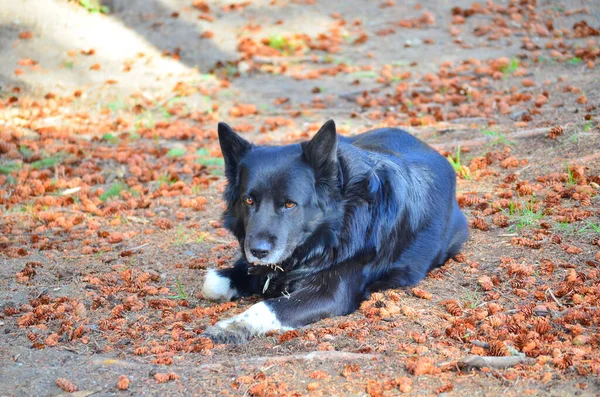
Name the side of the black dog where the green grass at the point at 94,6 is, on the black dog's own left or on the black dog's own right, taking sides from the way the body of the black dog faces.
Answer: on the black dog's own right

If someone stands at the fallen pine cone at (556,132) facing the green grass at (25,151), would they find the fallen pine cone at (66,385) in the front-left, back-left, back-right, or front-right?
front-left

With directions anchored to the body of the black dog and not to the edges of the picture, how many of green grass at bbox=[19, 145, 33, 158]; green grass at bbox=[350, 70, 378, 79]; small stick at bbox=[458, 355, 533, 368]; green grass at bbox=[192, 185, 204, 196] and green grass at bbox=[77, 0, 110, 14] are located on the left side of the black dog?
1

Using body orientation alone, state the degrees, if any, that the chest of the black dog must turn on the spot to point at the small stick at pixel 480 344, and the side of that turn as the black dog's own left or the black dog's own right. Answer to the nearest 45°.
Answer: approximately 90° to the black dog's own left

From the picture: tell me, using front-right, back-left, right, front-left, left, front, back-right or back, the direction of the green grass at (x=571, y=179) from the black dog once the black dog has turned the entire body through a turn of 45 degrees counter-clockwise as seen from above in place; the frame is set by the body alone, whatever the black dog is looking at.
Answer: back-left

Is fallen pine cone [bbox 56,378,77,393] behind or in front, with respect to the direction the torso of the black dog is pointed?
in front

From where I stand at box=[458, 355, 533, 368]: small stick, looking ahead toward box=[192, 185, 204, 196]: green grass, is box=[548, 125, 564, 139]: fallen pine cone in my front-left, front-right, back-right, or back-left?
front-right

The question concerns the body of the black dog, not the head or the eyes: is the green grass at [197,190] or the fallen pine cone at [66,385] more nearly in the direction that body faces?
the fallen pine cone

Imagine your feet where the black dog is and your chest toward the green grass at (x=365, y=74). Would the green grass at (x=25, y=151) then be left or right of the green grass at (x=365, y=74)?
left

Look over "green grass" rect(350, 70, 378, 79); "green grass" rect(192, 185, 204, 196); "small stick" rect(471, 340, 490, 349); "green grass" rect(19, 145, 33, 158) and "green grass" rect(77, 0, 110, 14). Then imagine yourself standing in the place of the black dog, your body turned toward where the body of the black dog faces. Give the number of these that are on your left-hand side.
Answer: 1

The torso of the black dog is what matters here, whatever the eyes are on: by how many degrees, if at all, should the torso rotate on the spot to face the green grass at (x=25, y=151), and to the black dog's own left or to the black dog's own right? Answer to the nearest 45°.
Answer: approximately 90° to the black dog's own right

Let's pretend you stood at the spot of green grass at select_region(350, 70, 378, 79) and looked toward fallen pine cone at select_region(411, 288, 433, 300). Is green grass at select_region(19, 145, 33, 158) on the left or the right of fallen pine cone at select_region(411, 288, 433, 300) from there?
right

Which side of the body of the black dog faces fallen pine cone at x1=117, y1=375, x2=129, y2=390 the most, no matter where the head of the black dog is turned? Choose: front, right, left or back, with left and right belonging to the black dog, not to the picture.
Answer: front

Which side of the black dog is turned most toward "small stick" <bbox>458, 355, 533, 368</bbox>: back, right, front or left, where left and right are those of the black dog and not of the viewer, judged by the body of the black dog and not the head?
left

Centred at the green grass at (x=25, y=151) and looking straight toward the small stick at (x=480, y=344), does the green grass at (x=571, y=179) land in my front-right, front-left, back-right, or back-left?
front-left

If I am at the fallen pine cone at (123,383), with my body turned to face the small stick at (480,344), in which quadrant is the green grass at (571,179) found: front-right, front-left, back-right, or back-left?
front-left

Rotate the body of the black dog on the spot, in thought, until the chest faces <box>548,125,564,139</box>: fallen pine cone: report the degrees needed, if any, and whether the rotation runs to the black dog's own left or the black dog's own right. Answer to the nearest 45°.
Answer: approximately 180°
